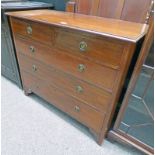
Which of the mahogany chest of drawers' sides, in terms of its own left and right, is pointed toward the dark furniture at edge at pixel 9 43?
right

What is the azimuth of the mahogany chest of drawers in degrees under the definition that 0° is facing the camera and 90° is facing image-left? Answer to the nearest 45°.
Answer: approximately 45°
